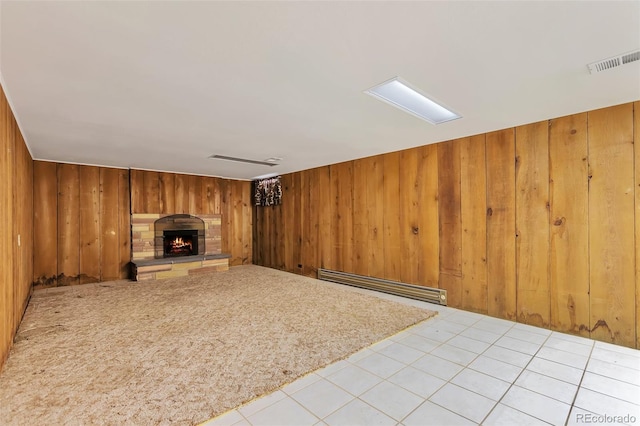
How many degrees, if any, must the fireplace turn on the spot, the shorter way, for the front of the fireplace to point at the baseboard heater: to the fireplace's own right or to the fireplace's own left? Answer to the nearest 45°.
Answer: approximately 45° to the fireplace's own left

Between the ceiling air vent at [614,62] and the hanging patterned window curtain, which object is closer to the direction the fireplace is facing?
the ceiling air vent

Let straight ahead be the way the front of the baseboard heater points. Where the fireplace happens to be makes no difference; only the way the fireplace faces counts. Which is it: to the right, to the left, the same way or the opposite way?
to the left

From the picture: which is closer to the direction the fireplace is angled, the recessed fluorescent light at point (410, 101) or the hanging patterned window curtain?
the recessed fluorescent light

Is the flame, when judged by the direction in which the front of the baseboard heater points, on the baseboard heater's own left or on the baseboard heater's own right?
on the baseboard heater's own right

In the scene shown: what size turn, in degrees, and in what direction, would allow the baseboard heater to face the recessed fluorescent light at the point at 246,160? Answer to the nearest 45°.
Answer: approximately 45° to its right

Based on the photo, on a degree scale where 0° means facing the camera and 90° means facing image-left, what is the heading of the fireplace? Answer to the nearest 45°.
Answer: approximately 0°

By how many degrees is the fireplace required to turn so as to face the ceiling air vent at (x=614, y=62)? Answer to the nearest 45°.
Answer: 0° — it already faces it
